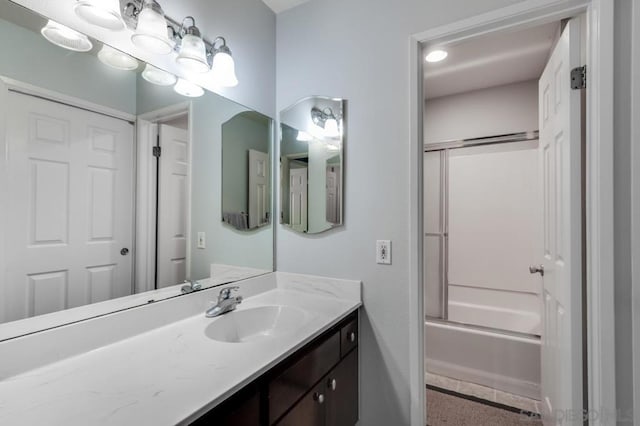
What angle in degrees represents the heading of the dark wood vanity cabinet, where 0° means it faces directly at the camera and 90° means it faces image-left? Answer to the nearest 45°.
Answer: approximately 315°

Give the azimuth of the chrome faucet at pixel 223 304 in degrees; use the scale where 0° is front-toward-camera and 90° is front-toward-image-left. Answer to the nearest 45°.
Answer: approximately 315°

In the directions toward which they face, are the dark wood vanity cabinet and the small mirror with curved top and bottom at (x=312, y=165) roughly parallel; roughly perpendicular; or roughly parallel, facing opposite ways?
roughly perpendicular

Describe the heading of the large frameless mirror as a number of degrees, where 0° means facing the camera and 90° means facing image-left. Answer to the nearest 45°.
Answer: approximately 315°

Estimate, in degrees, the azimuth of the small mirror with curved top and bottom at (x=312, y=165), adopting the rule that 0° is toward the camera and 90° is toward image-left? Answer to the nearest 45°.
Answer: approximately 45°

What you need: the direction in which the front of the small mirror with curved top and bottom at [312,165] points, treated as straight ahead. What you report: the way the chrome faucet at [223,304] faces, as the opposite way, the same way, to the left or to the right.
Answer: to the left
